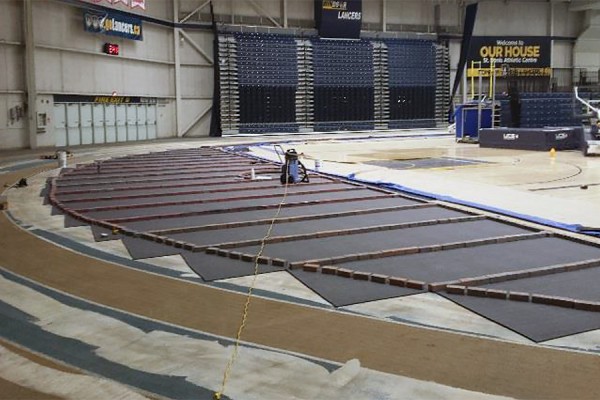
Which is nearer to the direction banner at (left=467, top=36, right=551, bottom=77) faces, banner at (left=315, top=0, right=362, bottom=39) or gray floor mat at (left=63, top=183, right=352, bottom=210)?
the gray floor mat

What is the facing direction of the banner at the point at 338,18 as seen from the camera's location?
facing the viewer

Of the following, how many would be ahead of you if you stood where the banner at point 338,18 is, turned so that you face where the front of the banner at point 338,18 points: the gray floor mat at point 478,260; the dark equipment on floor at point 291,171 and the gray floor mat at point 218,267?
3

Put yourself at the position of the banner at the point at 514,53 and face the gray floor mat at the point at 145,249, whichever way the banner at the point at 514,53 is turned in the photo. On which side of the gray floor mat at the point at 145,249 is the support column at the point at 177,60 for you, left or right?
right

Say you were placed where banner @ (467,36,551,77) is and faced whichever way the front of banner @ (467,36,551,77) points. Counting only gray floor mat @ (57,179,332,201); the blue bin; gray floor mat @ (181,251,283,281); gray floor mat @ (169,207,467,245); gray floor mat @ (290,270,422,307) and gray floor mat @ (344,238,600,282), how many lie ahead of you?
6

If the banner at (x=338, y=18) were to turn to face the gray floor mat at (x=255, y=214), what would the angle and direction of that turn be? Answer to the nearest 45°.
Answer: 0° — it already faces it

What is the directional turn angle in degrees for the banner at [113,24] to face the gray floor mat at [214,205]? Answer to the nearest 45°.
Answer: approximately 45° to its right

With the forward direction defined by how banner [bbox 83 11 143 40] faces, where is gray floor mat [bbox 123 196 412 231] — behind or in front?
in front

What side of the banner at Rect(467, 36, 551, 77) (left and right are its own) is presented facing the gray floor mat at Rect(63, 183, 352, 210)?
front

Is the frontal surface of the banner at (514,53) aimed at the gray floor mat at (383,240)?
yes

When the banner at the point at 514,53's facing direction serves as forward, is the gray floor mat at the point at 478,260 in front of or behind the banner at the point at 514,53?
in front

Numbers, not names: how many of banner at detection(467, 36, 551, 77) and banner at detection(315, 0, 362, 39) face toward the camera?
2

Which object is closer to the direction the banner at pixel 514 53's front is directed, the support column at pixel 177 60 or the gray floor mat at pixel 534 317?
the gray floor mat

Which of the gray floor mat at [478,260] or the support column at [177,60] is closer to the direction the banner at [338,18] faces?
the gray floor mat
